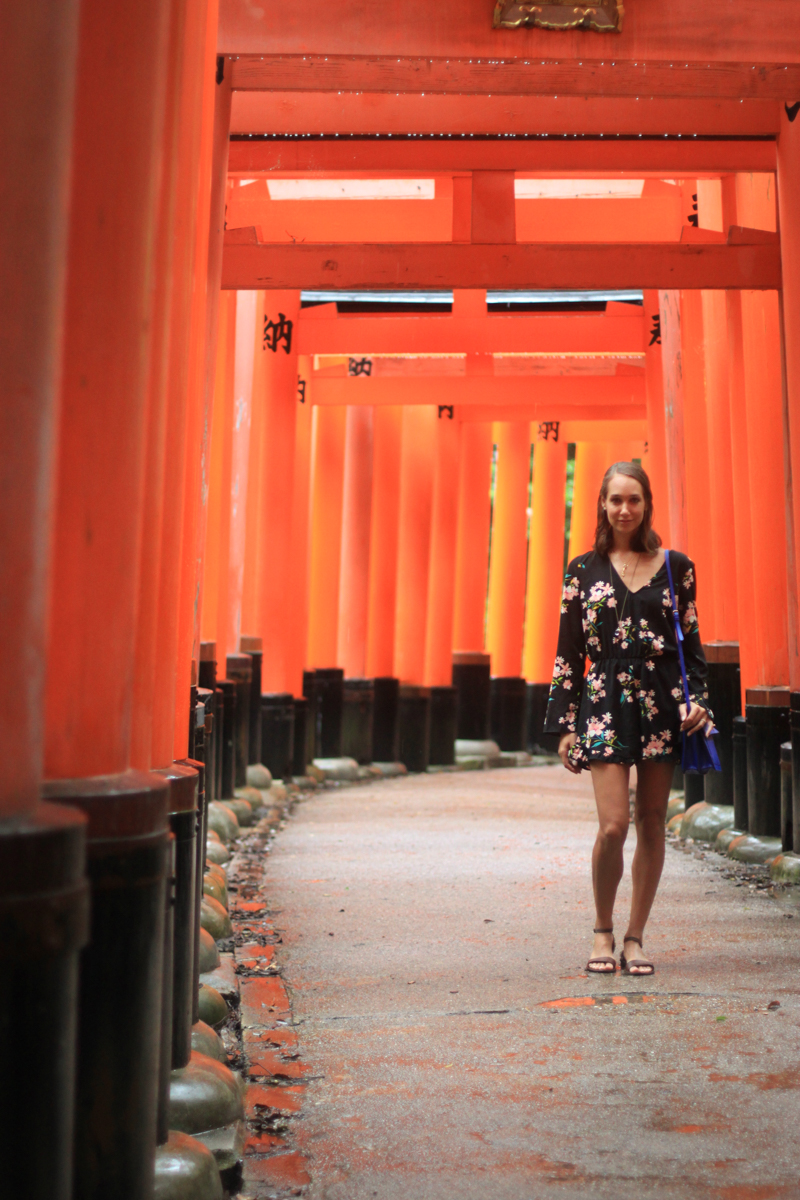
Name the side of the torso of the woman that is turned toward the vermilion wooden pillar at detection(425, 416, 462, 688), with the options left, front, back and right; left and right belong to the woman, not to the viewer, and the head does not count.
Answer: back

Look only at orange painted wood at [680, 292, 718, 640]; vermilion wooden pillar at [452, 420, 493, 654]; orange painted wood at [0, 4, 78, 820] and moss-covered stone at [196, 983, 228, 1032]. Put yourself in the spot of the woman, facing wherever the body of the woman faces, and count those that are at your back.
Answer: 2

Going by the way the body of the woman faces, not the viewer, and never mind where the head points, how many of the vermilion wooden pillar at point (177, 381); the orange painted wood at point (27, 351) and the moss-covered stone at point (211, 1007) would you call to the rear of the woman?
0

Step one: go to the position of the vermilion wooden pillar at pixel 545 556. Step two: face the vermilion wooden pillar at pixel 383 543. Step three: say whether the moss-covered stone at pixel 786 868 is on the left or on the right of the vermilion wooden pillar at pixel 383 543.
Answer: left

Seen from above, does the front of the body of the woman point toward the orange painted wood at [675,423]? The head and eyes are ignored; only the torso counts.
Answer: no

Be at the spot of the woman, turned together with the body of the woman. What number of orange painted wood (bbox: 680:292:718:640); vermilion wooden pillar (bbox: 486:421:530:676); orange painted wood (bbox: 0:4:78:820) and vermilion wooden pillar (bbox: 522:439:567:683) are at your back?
3

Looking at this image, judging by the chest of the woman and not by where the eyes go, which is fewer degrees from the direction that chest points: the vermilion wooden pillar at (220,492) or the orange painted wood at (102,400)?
the orange painted wood

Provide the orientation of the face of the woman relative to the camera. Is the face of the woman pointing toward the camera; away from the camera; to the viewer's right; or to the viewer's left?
toward the camera

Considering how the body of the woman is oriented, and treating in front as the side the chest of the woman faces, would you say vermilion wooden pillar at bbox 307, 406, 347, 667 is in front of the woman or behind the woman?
behind

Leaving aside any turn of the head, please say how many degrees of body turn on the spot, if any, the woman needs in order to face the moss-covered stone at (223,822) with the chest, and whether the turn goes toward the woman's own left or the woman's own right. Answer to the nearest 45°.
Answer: approximately 135° to the woman's own right

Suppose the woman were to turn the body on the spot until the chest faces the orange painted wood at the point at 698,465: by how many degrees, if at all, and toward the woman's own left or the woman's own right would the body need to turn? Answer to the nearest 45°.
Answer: approximately 180°

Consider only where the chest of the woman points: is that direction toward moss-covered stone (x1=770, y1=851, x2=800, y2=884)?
no

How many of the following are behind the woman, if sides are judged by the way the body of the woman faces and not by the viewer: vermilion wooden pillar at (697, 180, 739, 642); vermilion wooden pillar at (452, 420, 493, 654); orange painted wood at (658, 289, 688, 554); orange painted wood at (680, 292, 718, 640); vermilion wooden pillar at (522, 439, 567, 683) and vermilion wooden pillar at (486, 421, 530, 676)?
6

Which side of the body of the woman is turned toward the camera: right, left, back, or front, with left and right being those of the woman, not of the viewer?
front

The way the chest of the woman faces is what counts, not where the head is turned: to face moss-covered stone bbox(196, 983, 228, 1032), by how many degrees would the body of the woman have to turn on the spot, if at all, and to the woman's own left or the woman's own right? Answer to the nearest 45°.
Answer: approximately 45° to the woman's own right

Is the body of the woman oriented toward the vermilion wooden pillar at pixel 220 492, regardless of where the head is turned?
no
